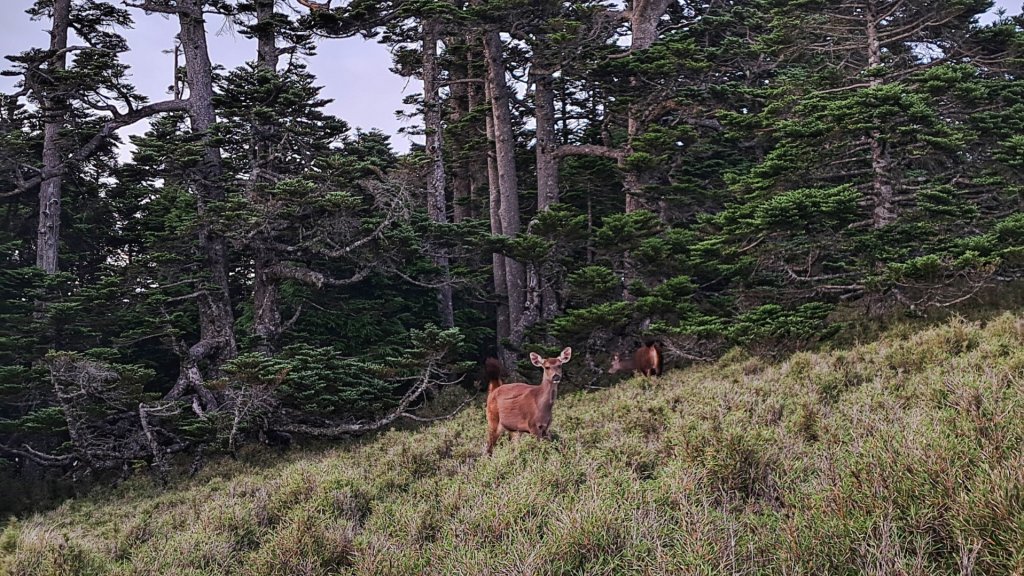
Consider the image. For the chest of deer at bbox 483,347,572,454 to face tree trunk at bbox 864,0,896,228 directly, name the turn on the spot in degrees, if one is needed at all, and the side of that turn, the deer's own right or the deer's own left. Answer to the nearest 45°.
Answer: approximately 90° to the deer's own left

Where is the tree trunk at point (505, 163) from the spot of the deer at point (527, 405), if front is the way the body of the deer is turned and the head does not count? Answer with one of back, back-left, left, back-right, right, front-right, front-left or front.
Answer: back-left

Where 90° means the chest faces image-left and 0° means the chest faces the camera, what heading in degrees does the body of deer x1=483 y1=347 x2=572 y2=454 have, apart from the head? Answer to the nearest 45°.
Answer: approximately 315°

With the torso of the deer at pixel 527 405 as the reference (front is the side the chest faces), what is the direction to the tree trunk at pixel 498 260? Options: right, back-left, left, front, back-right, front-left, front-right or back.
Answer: back-left

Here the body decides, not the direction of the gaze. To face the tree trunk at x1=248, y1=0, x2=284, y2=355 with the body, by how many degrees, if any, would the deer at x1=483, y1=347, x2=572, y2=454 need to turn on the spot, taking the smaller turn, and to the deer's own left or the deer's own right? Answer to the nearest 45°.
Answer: approximately 180°

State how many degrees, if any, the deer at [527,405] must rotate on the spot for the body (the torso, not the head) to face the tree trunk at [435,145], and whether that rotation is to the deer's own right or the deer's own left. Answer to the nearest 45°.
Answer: approximately 135° to the deer's own left

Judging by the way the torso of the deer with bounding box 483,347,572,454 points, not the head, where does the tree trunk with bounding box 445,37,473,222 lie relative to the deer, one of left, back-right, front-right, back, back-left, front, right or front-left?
back-left

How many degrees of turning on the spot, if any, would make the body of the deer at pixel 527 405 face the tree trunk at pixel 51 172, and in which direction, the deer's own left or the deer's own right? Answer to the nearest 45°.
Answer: approximately 180°
